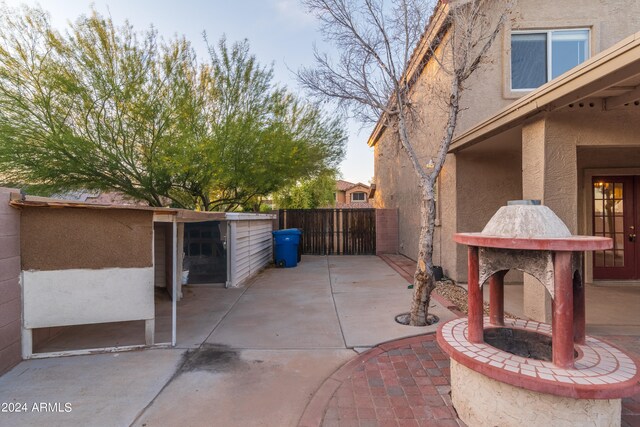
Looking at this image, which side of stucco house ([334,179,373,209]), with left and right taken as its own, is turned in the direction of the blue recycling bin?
front

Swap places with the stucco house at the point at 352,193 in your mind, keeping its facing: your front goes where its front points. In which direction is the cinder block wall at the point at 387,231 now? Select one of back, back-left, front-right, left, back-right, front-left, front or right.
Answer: front

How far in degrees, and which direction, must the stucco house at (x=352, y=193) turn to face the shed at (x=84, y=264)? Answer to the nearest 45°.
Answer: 0° — it already faces it

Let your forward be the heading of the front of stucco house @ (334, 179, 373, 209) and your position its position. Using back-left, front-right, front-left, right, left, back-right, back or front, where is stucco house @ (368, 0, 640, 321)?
front

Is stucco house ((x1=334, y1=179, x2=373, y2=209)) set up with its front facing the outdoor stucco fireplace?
yes

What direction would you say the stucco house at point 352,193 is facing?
toward the camera

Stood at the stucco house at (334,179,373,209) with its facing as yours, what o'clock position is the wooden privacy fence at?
The wooden privacy fence is roughly at 12 o'clock from the stucco house.

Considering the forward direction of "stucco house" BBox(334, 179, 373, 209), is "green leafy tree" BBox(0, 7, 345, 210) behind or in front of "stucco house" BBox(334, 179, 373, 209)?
in front

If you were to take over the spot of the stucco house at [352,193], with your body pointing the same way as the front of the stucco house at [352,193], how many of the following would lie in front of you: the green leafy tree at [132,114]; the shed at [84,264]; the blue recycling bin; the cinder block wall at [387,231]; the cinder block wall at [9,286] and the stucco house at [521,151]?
6

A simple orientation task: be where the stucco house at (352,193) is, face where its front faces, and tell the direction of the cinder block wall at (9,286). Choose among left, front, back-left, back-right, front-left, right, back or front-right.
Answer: front

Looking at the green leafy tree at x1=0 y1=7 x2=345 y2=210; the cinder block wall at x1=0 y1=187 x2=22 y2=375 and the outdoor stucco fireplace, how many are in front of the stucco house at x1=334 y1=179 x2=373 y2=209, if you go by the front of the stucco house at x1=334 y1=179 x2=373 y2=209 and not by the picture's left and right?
3

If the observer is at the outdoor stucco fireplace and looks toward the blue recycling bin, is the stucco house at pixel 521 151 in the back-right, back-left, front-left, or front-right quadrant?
front-right
